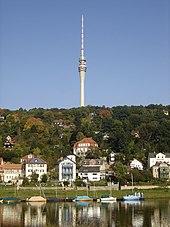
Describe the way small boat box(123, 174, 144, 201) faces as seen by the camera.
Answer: facing to the left of the viewer
